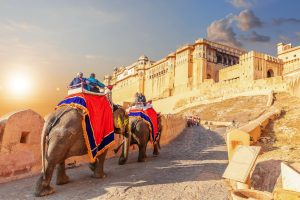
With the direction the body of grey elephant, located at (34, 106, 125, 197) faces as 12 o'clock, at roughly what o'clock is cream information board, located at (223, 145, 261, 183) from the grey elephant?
The cream information board is roughly at 2 o'clock from the grey elephant.

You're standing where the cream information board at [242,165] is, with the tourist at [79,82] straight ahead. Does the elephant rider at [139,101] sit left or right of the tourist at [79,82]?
right

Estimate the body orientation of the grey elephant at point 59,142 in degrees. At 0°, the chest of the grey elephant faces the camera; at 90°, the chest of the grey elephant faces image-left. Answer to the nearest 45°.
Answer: approximately 225°

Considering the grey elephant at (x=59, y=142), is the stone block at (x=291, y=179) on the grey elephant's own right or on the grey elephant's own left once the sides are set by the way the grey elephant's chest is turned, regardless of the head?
on the grey elephant's own right

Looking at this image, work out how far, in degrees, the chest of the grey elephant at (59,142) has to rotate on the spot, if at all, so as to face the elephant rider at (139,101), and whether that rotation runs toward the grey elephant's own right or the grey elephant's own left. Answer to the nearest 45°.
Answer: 0° — it already faces them
